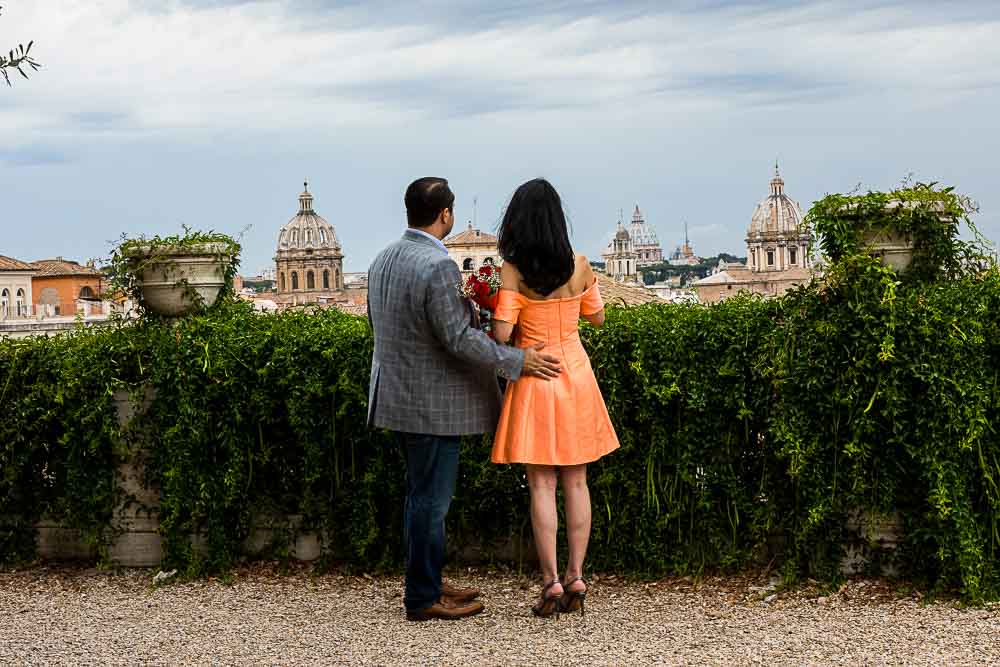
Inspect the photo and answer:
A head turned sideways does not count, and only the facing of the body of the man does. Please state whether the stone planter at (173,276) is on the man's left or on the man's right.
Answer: on the man's left

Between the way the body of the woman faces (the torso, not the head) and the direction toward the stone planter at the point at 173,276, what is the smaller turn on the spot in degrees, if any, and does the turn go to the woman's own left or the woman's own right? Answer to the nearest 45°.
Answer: approximately 45° to the woman's own left

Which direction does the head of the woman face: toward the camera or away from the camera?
away from the camera

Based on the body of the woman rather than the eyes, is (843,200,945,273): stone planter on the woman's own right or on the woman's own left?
on the woman's own right

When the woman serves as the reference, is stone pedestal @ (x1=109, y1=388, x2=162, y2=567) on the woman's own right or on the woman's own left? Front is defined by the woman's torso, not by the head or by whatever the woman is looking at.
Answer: on the woman's own left

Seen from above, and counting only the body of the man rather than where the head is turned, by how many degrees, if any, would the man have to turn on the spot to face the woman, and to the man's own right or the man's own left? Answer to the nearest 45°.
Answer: approximately 45° to the man's own right

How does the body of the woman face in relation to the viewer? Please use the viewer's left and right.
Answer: facing away from the viewer

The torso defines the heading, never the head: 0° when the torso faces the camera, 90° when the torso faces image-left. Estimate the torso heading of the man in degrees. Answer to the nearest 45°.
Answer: approximately 225°

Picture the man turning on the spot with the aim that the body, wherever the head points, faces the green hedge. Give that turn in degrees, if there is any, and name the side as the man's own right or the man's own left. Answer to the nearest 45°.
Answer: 0° — they already face it

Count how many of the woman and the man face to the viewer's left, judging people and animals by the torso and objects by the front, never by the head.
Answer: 0

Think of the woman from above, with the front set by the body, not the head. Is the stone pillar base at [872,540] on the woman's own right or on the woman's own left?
on the woman's own right

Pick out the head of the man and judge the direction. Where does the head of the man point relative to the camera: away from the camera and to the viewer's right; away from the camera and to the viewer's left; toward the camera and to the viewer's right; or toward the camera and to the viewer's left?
away from the camera and to the viewer's right
